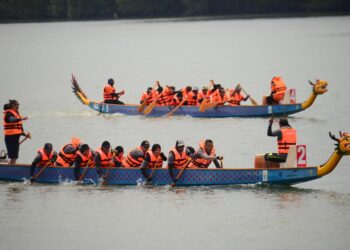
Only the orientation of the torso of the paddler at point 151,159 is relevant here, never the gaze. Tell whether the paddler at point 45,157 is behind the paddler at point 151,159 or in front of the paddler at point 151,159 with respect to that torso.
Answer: behind

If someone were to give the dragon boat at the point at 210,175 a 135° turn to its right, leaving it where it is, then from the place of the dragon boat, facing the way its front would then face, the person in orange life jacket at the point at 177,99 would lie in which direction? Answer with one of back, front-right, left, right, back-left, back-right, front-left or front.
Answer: back-right

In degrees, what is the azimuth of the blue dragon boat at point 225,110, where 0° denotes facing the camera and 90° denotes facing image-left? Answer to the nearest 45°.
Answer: approximately 270°

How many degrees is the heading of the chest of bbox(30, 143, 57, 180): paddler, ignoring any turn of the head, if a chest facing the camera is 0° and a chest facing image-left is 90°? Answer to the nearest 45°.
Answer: approximately 315°

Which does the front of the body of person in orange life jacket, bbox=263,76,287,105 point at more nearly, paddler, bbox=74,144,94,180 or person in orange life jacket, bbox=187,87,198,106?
the person in orange life jacket

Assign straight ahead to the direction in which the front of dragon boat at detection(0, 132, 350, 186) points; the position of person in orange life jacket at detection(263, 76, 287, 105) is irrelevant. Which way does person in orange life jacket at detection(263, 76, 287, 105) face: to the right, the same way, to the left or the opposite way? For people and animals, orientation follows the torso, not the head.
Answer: the opposite way

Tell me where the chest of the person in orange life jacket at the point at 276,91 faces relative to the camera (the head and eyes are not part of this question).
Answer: to the viewer's left

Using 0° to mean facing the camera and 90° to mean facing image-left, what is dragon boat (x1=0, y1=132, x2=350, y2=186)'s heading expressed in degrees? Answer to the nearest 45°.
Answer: approximately 270°

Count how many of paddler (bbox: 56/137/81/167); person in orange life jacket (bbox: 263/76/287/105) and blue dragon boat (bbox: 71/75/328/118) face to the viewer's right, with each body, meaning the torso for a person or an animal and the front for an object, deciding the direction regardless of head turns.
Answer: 2

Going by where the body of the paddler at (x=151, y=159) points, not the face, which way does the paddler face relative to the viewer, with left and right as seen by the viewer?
facing the viewer and to the right of the viewer

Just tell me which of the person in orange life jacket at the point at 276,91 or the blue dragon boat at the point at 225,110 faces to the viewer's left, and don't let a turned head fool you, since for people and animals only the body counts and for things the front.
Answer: the person in orange life jacket

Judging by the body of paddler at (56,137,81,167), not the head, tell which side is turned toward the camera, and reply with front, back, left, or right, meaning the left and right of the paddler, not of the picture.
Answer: right
